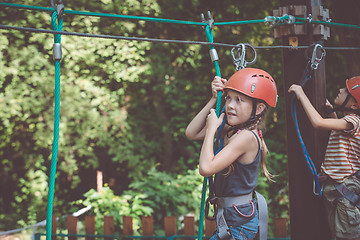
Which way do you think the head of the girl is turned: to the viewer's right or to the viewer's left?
to the viewer's left

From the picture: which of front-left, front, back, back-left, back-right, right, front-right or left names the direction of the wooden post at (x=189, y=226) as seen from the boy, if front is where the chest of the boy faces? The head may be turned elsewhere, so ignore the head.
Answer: front-right

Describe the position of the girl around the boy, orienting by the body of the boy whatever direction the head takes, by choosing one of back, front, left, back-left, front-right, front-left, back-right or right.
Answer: front-left

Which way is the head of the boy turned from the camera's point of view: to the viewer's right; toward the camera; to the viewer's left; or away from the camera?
to the viewer's left

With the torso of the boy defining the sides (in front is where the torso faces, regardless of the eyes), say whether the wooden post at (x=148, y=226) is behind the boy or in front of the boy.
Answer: in front

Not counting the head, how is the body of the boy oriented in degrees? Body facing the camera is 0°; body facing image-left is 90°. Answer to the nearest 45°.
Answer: approximately 90°
